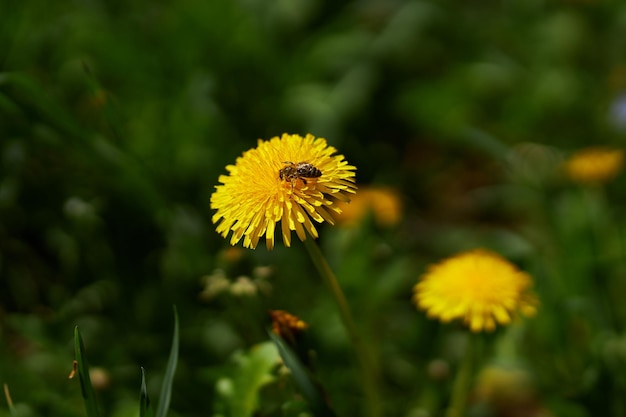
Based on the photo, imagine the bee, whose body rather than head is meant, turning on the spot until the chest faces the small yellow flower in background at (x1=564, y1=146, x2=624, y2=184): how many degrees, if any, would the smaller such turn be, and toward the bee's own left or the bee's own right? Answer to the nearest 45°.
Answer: approximately 135° to the bee's own right

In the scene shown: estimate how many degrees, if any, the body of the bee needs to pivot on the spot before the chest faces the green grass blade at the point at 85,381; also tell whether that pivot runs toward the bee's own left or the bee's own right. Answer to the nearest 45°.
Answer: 0° — it already faces it

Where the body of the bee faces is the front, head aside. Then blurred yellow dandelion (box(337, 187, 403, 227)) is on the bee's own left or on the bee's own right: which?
on the bee's own right

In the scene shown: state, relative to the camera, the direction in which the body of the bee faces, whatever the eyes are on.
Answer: to the viewer's left

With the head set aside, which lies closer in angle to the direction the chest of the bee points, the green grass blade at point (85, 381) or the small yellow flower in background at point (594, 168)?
the green grass blade

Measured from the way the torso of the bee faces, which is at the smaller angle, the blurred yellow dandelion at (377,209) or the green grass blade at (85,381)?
the green grass blade
